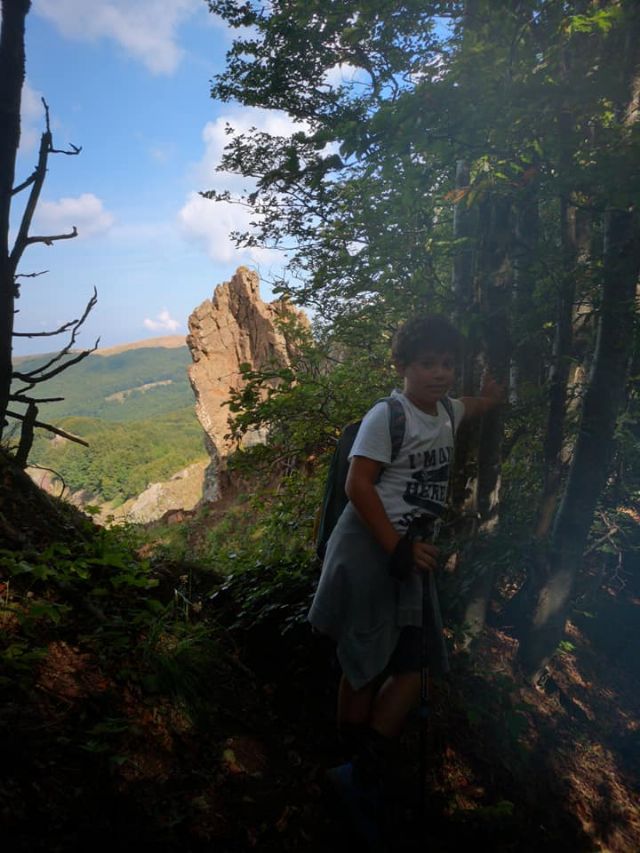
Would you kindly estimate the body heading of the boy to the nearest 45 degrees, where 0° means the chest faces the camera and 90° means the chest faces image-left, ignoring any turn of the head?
approximately 315°

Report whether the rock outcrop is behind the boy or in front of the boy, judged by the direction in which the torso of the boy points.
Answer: behind

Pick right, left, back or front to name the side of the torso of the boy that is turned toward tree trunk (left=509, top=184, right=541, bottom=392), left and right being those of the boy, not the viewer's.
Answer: left

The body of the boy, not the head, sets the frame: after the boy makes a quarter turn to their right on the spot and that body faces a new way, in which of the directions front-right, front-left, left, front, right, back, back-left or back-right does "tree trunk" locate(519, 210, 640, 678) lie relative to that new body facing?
back
